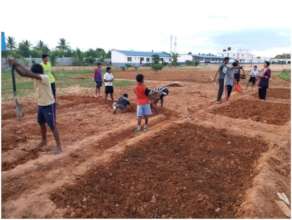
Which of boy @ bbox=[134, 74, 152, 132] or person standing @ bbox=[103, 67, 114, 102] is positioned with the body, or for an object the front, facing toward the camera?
the person standing

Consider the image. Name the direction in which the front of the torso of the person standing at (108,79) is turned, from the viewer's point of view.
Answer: toward the camera

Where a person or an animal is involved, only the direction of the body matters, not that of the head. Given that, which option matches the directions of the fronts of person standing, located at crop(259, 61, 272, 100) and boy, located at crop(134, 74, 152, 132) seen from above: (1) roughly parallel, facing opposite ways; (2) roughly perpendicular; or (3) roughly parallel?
roughly perpendicular

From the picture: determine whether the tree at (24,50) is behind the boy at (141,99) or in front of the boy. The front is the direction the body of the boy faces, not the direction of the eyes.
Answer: in front

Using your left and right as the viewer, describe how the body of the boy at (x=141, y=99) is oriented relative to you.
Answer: facing away from the viewer and to the left of the viewer

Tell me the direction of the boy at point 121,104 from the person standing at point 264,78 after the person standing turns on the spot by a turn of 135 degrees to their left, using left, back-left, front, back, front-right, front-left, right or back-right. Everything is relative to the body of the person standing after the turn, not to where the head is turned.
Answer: right

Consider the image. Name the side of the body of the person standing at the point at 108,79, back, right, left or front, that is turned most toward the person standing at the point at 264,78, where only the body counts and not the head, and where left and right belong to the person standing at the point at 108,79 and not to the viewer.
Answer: left

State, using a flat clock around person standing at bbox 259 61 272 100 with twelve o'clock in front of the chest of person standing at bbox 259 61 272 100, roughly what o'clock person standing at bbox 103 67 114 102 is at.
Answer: person standing at bbox 103 67 114 102 is roughly at 11 o'clock from person standing at bbox 259 61 272 100.

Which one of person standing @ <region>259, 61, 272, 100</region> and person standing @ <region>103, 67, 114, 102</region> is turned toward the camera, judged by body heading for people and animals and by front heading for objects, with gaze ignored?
person standing @ <region>103, 67, 114, 102</region>

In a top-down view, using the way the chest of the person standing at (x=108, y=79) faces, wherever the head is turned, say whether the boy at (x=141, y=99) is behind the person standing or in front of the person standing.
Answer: in front
